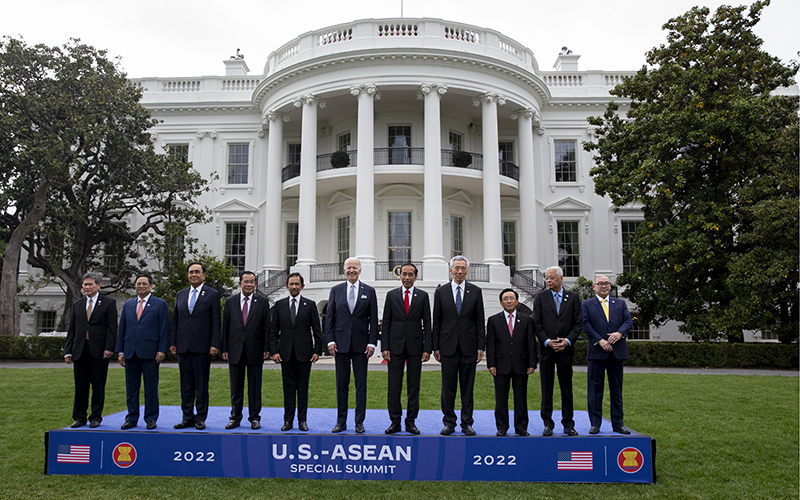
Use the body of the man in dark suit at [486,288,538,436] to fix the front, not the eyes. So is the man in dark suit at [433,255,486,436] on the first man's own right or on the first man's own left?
on the first man's own right

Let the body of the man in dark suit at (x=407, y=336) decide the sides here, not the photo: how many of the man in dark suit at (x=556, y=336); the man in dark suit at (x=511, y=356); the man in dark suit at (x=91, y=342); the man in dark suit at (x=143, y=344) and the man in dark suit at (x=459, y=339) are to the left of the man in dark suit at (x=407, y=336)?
3

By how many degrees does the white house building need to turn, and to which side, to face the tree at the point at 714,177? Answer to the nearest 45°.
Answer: approximately 45° to its left

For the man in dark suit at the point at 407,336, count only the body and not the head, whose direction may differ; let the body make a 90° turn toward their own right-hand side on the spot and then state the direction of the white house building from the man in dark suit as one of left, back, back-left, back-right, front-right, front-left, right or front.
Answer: right

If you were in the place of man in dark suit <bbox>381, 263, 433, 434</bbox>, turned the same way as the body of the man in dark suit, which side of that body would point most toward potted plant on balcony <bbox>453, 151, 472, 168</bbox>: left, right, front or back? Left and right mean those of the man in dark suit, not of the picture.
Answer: back

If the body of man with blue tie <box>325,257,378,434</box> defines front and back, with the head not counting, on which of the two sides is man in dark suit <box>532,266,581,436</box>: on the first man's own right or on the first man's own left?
on the first man's own left

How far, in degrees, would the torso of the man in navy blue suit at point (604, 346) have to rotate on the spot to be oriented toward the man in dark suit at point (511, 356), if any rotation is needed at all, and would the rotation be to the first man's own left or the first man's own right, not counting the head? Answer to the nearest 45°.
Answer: approximately 45° to the first man's own right

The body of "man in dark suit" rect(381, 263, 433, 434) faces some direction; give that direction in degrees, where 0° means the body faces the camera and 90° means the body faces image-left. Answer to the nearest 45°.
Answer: approximately 0°

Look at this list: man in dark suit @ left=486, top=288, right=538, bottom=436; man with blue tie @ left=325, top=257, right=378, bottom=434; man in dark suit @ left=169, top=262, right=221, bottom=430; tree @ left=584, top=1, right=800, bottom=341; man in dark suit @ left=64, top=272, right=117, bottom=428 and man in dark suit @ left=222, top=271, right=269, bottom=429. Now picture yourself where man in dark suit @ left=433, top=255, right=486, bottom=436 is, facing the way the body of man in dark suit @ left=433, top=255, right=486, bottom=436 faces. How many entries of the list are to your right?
4

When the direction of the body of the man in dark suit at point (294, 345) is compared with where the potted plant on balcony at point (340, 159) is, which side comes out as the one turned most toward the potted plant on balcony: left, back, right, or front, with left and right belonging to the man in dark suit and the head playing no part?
back

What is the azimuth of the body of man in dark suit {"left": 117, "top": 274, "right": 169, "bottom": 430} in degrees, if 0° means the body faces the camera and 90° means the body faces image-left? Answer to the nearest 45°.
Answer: approximately 0°

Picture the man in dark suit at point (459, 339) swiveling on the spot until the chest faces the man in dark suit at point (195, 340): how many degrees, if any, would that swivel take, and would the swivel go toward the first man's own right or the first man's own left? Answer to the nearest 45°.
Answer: approximately 90° to the first man's own right
